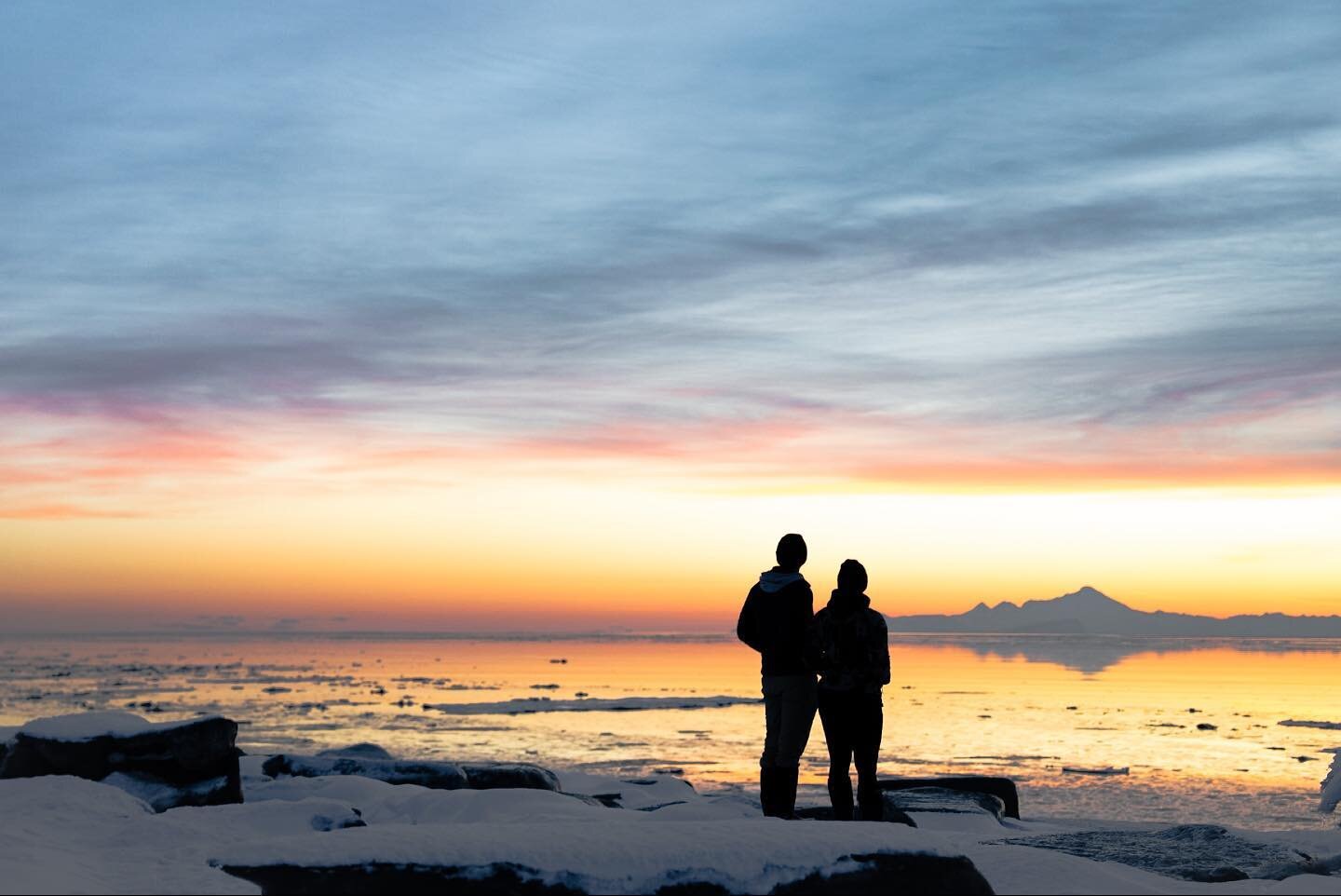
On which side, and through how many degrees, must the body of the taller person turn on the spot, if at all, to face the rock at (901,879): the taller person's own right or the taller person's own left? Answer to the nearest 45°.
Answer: approximately 135° to the taller person's own right

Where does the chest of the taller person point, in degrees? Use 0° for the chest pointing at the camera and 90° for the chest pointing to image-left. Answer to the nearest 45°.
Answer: approximately 225°

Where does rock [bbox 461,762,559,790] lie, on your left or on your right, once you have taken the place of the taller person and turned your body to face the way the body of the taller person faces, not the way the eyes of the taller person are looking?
on your left

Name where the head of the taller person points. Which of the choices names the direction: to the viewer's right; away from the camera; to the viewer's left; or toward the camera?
away from the camera

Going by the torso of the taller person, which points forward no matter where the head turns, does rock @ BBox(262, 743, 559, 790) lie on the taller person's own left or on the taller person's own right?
on the taller person's own left
